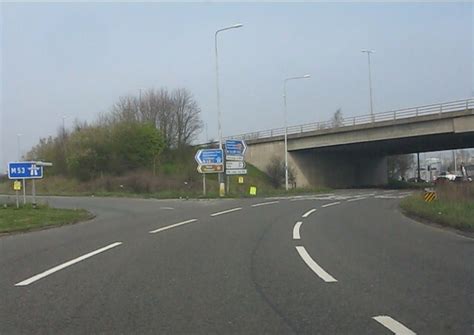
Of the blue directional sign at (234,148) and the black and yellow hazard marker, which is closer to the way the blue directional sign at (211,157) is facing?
the black and yellow hazard marker

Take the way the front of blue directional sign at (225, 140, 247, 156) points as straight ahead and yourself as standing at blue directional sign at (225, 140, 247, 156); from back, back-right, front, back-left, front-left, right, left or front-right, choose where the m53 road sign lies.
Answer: front-right

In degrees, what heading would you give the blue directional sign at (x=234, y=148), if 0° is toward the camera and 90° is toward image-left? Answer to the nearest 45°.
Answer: approximately 0°

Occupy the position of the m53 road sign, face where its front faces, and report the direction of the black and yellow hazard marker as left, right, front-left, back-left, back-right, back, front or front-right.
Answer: front-left

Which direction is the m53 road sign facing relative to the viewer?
toward the camera

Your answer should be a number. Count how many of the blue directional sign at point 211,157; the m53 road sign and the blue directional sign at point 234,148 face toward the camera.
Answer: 3

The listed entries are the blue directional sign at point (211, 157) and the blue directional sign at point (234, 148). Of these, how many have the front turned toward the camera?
2
